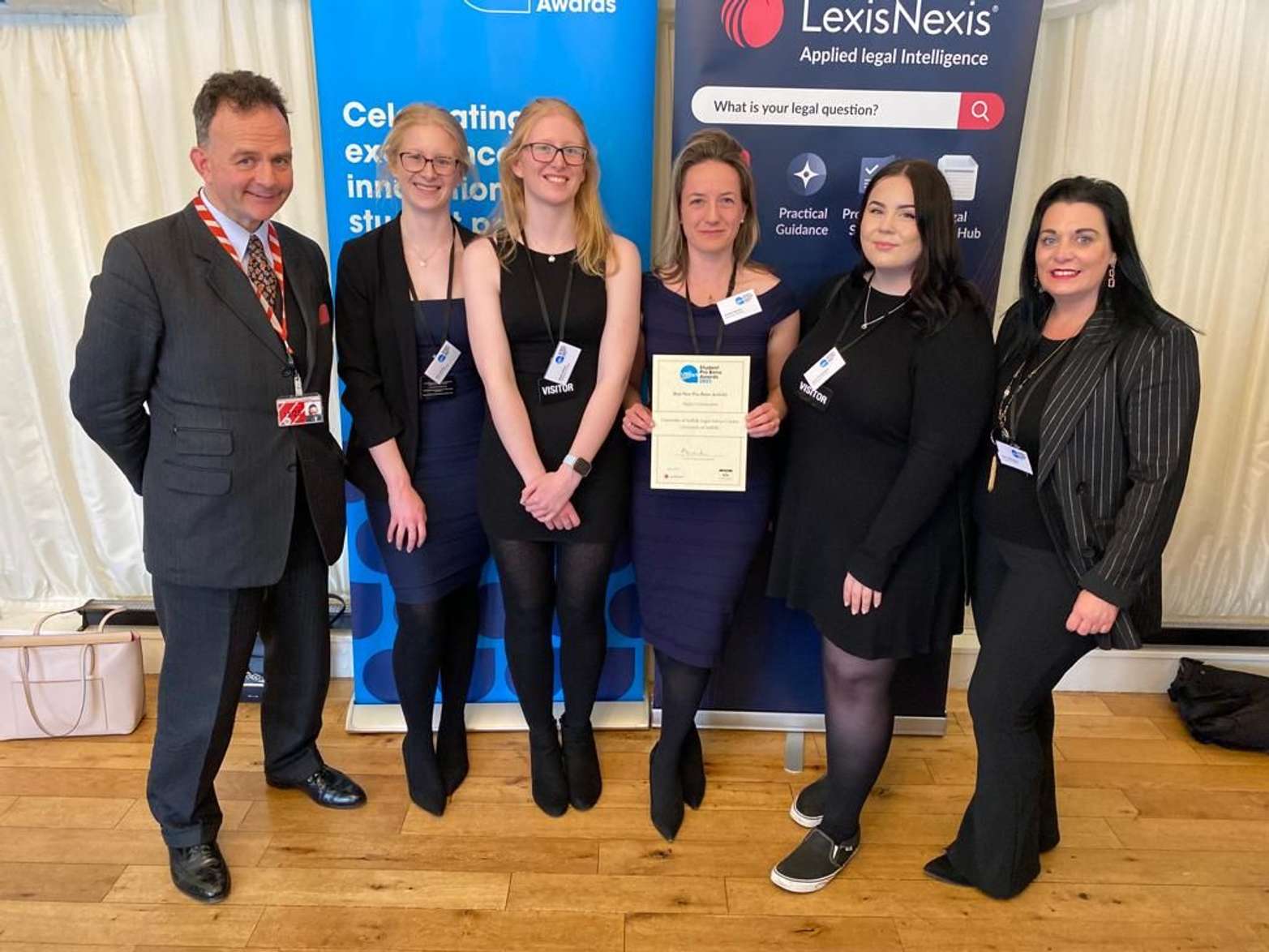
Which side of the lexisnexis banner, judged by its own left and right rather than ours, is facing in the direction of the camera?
front

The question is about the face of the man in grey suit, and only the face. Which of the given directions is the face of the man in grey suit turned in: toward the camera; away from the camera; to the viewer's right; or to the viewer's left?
toward the camera

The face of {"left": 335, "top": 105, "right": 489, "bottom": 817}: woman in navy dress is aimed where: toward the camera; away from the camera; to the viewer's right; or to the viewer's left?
toward the camera

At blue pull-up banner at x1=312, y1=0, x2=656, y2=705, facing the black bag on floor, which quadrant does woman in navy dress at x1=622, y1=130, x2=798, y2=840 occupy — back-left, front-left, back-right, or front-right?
front-right

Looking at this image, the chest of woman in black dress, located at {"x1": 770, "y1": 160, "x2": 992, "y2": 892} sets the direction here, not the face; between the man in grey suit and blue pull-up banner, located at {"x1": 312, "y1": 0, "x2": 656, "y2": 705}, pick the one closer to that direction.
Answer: the man in grey suit

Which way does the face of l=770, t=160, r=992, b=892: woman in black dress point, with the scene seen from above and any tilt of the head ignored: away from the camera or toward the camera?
toward the camera

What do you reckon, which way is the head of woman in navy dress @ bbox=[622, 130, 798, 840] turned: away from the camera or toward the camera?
toward the camera

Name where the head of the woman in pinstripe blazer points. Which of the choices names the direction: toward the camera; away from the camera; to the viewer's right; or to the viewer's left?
toward the camera

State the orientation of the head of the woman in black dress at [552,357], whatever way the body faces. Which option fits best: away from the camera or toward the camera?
toward the camera

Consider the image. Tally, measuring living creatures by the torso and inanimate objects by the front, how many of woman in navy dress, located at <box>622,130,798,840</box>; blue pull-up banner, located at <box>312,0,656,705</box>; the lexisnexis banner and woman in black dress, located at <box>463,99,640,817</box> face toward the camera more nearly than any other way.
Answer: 4

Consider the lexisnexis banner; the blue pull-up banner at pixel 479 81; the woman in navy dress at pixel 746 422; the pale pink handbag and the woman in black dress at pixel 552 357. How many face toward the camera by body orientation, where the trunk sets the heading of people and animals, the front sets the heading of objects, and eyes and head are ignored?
5

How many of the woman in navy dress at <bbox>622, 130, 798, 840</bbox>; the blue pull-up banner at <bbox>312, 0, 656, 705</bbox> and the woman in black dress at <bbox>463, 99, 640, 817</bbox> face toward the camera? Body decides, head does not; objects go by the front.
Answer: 3

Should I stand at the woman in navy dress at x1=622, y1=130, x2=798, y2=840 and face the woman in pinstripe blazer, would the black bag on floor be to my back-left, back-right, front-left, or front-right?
front-left

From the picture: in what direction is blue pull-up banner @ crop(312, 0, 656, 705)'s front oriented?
toward the camera

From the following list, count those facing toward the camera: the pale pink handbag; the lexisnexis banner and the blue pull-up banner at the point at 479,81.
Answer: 3

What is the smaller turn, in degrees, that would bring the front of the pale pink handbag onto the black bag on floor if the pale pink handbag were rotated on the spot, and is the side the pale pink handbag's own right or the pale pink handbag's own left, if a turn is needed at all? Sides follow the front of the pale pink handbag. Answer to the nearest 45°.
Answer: approximately 45° to the pale pink handbag's own left
